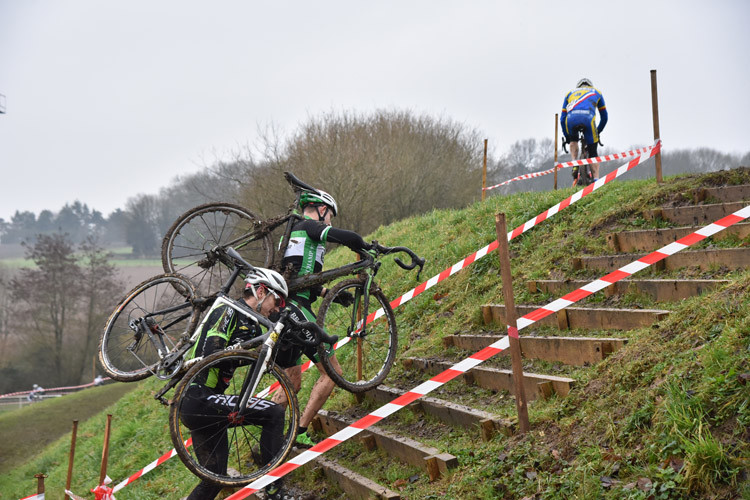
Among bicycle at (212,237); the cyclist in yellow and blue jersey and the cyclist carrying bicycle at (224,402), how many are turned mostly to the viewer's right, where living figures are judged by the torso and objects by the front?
2

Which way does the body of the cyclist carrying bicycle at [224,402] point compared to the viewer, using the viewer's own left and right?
facing to the right of the viewer

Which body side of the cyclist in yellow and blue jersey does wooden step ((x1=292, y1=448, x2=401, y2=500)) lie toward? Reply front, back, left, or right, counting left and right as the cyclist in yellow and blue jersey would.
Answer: back

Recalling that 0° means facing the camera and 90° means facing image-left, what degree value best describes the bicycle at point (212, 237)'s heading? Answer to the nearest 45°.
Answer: approximately 270°

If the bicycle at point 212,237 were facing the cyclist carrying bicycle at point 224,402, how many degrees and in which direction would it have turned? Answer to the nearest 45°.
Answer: approximately 90° to its right

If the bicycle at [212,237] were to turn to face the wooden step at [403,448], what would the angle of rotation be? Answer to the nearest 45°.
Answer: approximately 45° to its right

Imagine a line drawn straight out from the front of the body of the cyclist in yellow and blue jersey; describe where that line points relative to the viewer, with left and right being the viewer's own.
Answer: facing away from the viewer

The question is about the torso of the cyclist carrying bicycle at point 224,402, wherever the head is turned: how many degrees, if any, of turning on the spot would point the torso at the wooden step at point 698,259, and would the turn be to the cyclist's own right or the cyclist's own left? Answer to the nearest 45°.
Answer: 0° — they already face it

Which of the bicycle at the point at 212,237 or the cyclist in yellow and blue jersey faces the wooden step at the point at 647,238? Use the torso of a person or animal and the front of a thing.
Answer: the bicycle

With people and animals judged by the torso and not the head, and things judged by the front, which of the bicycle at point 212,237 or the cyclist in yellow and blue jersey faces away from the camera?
the cyclist in yellow and blue jersey

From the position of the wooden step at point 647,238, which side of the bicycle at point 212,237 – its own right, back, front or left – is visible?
front
